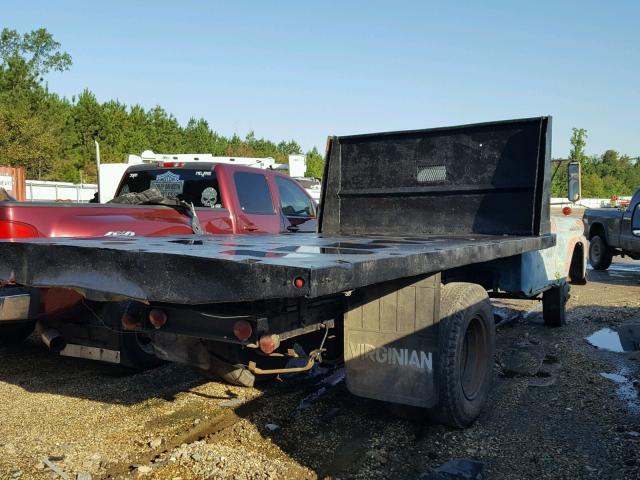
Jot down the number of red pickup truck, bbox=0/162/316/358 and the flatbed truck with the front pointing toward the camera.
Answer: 0

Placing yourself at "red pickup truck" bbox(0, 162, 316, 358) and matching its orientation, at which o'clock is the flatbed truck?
The flatbed truck is roughly at 4 o'clock from the red pickup truck.

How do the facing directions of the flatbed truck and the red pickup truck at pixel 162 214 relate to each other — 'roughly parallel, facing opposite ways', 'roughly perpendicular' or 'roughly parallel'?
roughly parallel

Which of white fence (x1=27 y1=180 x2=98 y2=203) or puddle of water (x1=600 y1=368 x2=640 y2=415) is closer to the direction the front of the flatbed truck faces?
the puddle of water

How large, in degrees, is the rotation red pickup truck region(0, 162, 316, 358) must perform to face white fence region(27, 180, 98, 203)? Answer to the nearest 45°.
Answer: approximately 45° to its left

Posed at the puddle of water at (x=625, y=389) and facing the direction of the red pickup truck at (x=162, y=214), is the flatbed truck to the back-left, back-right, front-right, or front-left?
front-left

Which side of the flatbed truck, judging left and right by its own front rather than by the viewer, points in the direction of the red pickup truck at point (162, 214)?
left

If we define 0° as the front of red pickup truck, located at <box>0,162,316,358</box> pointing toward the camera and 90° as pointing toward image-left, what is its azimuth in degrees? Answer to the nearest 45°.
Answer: approximately 225°

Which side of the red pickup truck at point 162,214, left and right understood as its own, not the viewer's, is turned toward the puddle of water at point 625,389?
right

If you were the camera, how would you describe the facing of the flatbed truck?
facing away from the viewer and to the right of the viewer

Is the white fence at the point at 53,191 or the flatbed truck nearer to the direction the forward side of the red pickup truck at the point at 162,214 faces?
the white fence
